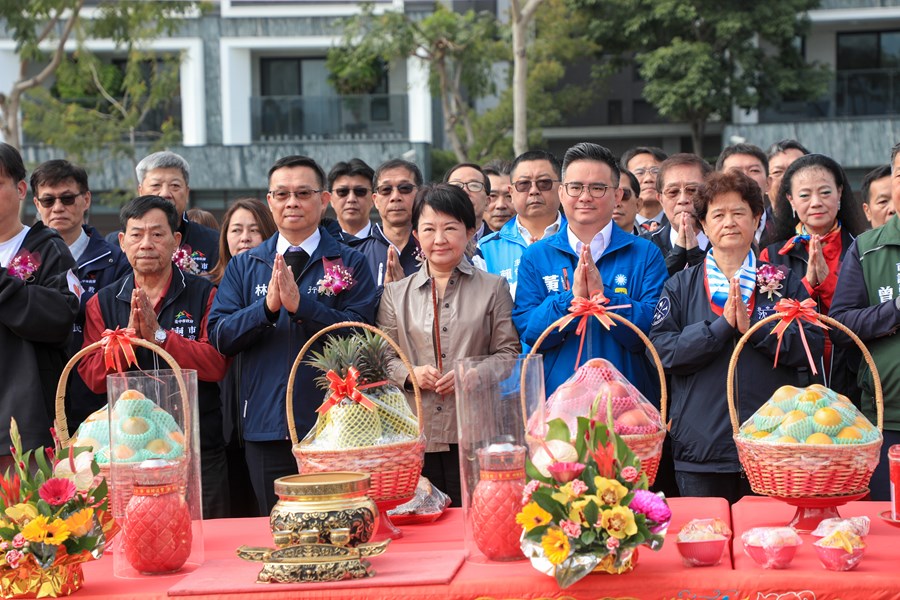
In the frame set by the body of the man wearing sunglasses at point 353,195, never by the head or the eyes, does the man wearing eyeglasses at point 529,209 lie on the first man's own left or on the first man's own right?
on the first man's own left

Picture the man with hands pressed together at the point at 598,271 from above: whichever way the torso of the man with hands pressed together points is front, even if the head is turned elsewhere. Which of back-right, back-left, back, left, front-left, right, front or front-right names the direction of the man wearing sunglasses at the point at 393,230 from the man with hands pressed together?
back-right

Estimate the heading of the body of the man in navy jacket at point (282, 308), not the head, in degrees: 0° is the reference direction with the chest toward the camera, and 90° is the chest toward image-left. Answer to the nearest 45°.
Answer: approximately 0°
